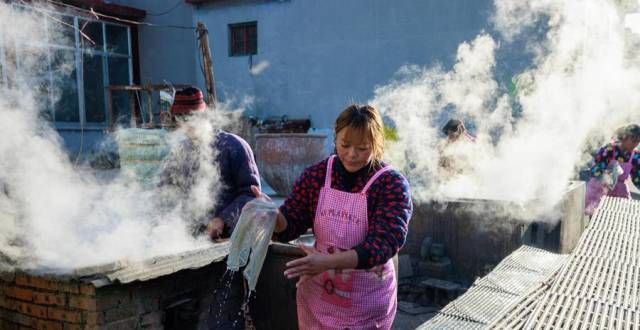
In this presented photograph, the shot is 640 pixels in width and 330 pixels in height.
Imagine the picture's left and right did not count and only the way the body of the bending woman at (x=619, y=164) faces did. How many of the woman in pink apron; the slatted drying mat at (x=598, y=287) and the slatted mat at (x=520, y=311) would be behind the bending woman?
0

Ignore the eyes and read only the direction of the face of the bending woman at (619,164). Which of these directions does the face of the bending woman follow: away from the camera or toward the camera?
toward the camera

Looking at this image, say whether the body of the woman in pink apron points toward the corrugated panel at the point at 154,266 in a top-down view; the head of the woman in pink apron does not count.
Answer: no

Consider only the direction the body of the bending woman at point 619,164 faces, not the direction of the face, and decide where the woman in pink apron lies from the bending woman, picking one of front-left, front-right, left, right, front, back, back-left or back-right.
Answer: front-right

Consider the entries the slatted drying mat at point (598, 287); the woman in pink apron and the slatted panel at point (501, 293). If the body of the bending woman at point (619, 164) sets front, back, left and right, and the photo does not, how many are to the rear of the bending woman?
0

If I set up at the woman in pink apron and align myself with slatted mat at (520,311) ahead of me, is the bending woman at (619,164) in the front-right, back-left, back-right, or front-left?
front-left

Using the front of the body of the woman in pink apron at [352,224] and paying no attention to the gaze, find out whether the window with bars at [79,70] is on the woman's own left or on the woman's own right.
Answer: on the woman's own right

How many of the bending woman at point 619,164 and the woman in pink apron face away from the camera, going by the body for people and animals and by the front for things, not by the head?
0

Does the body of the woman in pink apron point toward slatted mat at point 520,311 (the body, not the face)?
no

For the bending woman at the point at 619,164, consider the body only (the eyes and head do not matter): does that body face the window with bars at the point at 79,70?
no

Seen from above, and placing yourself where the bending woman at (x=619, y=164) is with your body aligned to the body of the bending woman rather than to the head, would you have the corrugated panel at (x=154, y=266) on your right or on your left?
on your right
